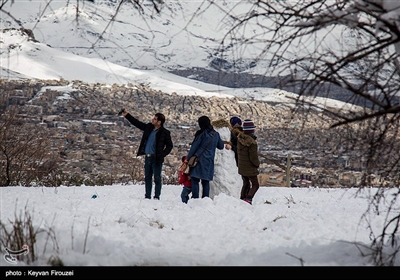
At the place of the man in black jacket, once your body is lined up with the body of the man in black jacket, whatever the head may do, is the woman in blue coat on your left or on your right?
on your left

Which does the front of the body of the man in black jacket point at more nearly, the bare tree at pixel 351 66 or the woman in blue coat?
the bare tree

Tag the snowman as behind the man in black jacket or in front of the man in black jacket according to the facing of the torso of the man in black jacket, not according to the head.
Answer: behind

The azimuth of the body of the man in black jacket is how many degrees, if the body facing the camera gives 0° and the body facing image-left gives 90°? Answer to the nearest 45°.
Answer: approximately 45°

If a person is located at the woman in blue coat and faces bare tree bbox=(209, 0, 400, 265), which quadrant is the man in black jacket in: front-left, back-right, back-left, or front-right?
back-right

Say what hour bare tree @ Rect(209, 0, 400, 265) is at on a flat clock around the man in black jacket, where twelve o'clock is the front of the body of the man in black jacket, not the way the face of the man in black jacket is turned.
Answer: The bare tree is roughly at 10 o'clock from the man in black jacket.
